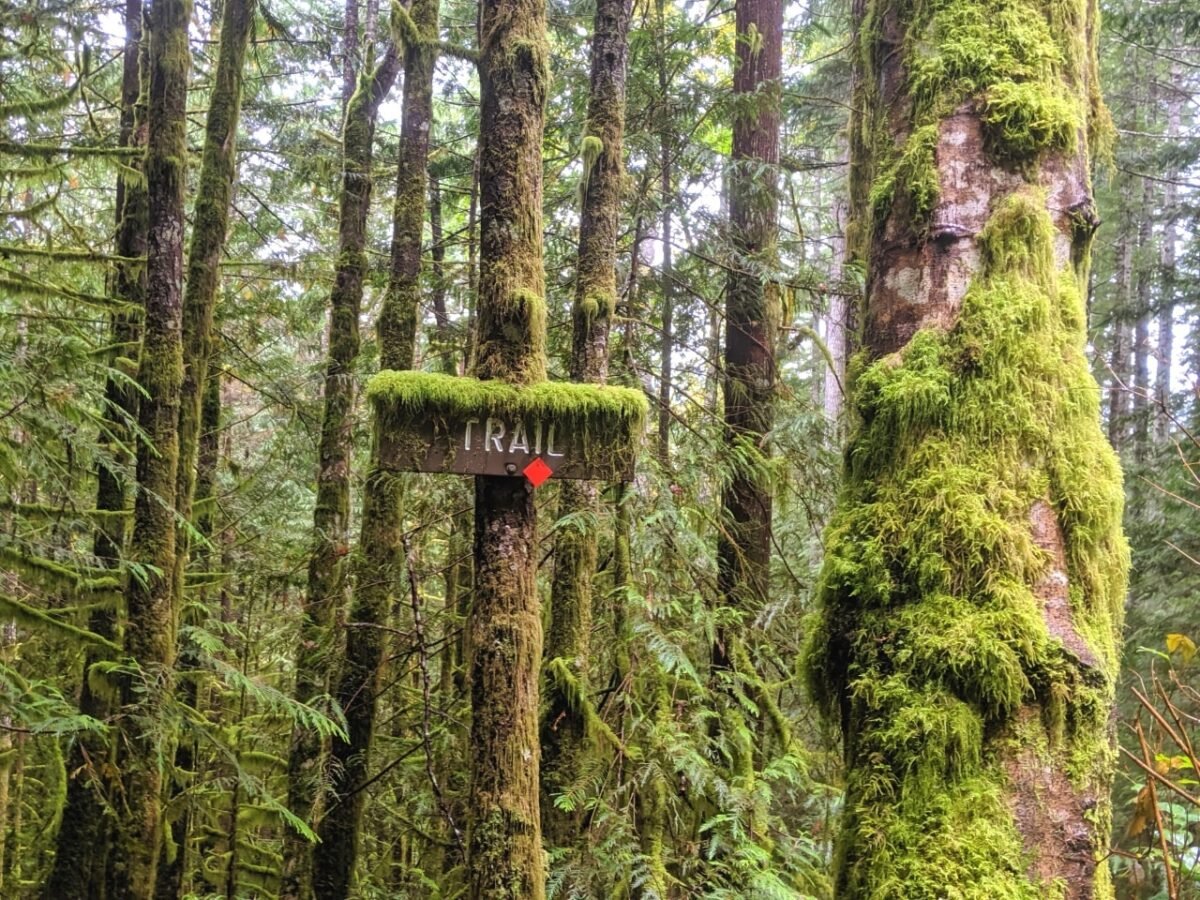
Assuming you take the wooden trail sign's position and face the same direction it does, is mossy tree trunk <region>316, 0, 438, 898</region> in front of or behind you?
behind

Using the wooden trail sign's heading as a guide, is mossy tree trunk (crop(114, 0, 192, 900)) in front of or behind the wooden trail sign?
behind

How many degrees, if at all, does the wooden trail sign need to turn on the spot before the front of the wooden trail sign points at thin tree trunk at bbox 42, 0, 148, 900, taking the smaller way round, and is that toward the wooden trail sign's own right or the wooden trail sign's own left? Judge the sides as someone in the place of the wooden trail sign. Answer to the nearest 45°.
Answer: approximately 135° to the wooden trail sign's own right

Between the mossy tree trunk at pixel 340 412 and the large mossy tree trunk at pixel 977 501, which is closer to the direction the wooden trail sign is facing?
the large mossy tree trunk

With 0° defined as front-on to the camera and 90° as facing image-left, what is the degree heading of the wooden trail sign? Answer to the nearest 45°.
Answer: approximately 0°

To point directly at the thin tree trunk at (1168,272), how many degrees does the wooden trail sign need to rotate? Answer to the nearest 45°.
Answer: approximately 135° to its left

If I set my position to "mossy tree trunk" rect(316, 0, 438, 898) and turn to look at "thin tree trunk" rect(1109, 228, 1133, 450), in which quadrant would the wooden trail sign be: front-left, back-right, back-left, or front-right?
back-right

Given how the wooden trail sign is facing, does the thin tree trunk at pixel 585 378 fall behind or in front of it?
behind

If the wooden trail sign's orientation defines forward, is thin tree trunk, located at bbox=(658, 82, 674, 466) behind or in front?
behind
